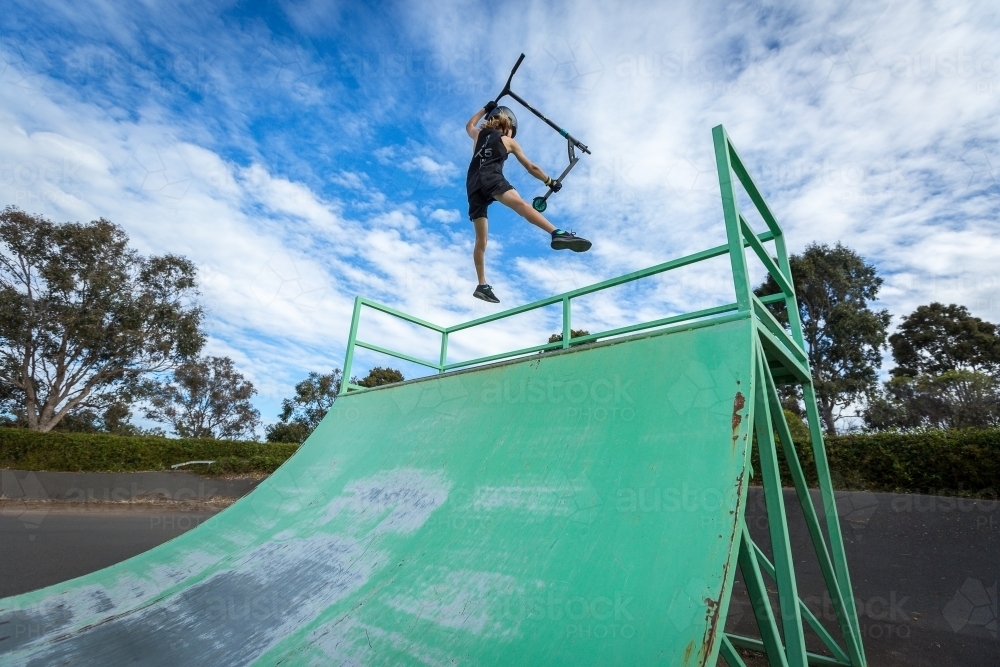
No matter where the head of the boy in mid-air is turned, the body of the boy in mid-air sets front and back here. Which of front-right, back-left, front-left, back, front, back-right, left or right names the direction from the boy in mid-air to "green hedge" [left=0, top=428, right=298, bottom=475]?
left

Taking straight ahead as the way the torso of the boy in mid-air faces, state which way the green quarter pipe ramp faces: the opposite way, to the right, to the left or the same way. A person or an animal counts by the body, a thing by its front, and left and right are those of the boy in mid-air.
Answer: the opposite way

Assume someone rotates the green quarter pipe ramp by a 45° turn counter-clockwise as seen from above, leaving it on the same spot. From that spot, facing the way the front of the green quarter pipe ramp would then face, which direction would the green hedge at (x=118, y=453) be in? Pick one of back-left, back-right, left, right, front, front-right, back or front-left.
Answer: back-right

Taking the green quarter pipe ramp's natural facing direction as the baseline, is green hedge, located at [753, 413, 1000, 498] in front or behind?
behind

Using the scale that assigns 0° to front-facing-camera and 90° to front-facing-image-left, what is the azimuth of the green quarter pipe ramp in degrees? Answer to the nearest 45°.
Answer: approximately 45°

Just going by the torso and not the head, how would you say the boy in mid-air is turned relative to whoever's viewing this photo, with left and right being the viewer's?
facing away from the viewer and to the right of the viewer
